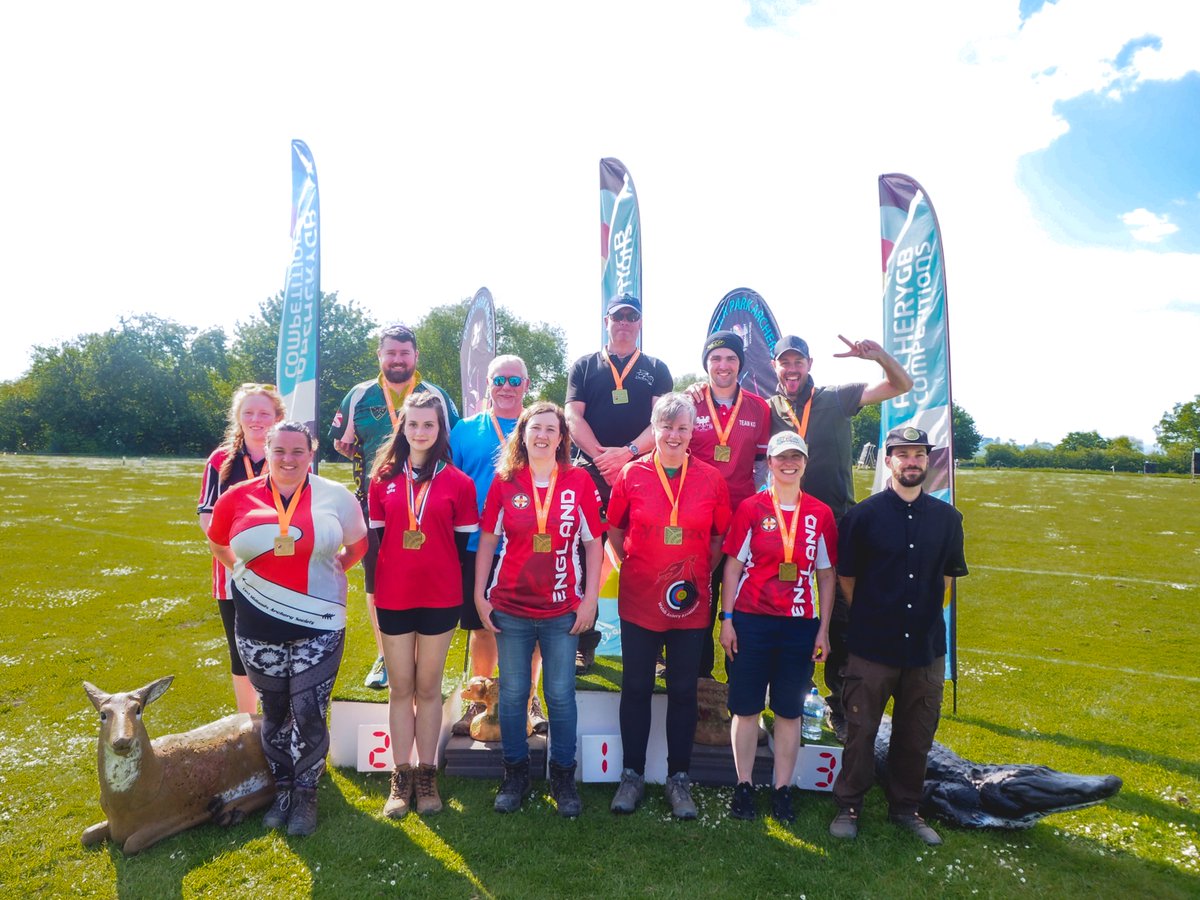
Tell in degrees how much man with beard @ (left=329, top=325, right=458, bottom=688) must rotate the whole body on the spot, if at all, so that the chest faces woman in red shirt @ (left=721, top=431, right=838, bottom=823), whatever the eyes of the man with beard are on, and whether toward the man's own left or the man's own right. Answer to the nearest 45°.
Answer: approximately 45° to the man's own left

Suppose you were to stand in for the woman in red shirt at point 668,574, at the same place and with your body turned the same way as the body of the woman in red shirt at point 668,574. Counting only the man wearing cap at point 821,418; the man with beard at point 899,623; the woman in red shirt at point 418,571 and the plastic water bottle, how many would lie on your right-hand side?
1

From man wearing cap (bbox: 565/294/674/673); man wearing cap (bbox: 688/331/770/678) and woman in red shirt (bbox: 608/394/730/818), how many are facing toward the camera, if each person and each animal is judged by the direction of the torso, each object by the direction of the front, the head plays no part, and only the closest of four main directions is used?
3

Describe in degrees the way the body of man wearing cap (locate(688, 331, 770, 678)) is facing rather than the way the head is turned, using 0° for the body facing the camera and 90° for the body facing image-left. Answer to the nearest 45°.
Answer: approximately 0°

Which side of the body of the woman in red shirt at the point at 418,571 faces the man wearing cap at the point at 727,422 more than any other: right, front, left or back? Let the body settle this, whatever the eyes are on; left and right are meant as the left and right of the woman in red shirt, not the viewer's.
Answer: left

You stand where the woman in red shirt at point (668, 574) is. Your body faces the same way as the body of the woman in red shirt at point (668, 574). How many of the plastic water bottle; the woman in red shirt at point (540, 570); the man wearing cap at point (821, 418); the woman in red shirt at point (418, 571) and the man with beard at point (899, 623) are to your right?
2
